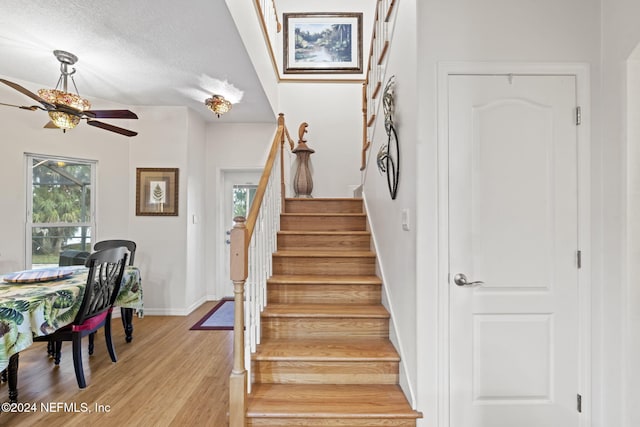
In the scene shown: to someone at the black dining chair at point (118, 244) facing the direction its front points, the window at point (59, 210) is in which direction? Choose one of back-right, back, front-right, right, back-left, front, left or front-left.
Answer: right

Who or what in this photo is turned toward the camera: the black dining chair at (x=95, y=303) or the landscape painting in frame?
the landscape painting in frame

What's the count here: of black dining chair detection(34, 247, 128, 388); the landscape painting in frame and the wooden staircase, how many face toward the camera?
2

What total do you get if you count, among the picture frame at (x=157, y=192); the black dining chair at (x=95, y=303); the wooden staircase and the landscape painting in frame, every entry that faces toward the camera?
3

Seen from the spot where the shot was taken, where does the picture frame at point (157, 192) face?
facing the viewer

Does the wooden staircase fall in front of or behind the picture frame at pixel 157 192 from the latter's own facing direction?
in front

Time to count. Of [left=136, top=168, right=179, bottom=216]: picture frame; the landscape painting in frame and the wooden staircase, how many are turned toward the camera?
3

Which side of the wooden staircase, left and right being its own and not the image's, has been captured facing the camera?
front

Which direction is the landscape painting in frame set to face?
toward the camera

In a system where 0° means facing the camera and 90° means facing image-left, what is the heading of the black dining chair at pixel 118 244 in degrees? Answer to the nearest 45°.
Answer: approximately 45°
